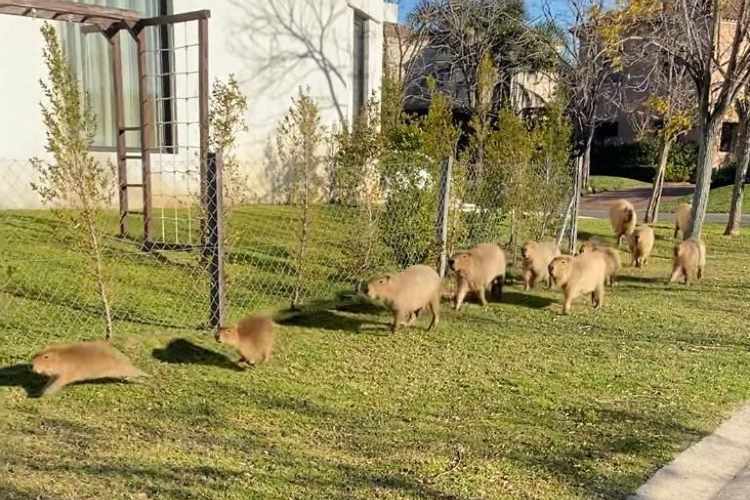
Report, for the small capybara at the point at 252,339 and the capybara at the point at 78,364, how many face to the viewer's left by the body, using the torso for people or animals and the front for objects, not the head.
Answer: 2

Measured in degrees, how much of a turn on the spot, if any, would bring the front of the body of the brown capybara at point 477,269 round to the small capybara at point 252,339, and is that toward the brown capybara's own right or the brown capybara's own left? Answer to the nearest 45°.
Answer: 0° — it already faces it

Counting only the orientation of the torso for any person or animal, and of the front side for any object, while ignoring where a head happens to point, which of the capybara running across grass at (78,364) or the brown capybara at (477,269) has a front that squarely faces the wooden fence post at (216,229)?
the brown capybara

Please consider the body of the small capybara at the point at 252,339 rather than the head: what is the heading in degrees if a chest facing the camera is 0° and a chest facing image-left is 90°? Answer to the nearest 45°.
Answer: approximately 90°

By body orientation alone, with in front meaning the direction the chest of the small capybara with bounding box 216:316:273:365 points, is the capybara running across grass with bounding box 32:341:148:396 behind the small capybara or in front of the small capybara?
in front

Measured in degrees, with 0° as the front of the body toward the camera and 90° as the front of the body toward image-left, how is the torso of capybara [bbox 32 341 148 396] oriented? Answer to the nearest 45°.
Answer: approximately 90°

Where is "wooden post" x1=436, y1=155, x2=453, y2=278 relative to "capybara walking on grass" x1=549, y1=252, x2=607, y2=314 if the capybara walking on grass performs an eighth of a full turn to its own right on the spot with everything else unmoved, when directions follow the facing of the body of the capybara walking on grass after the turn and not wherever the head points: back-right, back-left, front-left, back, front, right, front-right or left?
front

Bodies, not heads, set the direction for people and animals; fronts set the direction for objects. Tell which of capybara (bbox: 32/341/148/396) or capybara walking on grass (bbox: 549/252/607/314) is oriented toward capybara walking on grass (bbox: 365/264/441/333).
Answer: capybara walking on grass (bbox: 549/252/607/314)

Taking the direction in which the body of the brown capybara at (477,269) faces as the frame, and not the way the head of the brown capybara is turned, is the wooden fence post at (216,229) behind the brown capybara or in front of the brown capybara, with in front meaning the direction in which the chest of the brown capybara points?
in front

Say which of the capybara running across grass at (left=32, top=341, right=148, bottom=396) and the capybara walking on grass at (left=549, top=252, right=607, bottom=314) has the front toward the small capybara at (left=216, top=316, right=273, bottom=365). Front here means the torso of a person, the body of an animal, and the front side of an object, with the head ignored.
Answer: the capybara walking on grass

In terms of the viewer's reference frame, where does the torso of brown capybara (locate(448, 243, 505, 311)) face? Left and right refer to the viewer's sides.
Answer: facing the viewer and to the left of the viewer

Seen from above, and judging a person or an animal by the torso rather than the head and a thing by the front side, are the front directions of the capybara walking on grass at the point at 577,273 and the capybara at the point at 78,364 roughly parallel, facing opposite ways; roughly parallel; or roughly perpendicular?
roughly parallel

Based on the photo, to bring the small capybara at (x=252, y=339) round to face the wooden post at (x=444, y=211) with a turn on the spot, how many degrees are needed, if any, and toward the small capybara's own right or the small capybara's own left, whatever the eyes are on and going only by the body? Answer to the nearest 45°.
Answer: approximately 135° to the small capybara's own right

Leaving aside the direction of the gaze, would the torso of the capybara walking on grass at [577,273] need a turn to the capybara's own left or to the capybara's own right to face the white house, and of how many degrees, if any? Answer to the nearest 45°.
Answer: approximately 90° to the capybara's own right
